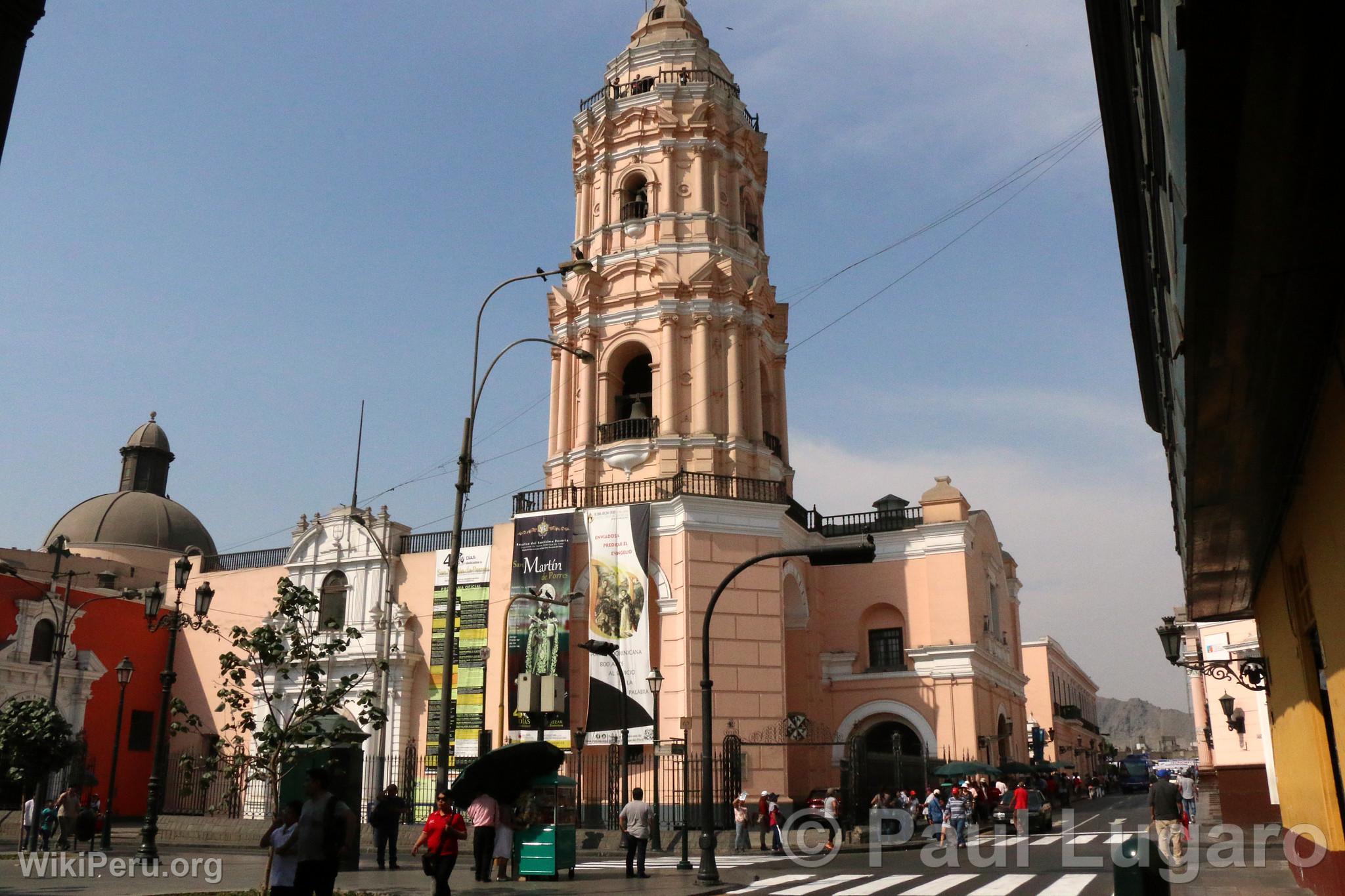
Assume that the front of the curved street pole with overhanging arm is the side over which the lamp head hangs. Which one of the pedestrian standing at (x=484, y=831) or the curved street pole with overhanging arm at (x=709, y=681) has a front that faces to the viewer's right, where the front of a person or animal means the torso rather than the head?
the curved street pole with overhanging arm

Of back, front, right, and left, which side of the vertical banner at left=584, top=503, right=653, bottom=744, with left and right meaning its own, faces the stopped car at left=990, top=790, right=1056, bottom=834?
left

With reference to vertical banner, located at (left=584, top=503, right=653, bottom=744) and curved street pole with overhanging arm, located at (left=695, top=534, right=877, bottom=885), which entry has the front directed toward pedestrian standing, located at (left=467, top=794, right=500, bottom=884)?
the vertical banner

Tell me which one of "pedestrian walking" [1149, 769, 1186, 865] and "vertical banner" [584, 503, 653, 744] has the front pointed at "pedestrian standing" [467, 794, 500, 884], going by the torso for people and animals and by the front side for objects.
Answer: the vertical banner

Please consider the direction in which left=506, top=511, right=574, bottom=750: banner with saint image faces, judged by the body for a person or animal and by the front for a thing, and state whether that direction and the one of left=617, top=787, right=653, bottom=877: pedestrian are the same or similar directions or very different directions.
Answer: very different directions

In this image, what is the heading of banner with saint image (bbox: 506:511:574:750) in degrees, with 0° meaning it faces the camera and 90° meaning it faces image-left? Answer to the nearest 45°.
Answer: approximately 0°

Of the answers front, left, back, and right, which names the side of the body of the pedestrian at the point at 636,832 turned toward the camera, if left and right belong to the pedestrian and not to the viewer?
back

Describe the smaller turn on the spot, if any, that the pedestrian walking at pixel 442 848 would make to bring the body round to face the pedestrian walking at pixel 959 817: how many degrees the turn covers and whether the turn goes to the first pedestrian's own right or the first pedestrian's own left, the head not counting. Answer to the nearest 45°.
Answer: approximately 135° to the first pedestrian's own left

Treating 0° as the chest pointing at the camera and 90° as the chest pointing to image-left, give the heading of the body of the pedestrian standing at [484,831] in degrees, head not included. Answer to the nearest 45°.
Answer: approximately 180°

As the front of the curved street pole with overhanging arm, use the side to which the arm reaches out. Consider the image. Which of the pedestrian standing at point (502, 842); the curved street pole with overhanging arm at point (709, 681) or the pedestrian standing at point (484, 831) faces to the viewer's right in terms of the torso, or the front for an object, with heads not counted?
the curved street pole with overhanging arm

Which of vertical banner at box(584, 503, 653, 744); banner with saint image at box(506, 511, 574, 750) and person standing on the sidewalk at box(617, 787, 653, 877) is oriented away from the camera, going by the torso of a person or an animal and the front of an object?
the person standing on the sidewalk
